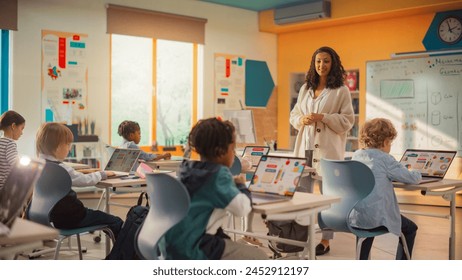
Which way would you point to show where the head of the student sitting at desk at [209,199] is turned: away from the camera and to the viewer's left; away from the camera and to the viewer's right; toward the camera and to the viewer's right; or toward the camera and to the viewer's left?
away from the camera and to the viewer's right

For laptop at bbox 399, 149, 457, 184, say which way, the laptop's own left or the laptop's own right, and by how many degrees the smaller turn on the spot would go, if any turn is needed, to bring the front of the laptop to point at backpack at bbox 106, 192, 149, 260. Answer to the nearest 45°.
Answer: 0° — it already faces it

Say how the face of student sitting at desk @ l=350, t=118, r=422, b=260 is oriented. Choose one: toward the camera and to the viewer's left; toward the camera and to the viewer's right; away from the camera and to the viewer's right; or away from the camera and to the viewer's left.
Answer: away from the camera and to the viewer's right

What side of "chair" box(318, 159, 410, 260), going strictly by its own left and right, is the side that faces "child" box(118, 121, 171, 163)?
left

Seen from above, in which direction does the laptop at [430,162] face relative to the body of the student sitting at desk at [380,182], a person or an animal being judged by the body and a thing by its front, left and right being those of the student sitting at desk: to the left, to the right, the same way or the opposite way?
the opposite way

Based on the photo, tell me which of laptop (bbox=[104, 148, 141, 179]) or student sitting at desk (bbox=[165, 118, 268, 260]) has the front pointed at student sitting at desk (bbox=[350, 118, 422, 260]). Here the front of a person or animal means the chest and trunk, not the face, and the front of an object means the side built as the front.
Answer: student sitting at desk (bbox=[165, 118, 268, 260])

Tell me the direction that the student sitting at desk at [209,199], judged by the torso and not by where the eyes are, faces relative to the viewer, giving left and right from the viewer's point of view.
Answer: facing away from the viewer and to the right of the viewer

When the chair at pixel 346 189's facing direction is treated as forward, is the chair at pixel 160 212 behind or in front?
behind

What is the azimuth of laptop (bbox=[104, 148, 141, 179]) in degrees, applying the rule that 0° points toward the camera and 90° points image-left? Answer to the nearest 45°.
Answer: approximately 45°

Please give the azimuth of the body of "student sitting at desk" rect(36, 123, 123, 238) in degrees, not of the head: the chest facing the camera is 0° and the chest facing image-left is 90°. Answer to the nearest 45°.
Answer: approximately 270°
